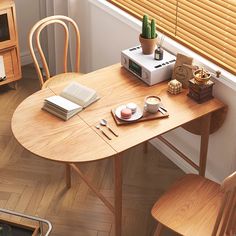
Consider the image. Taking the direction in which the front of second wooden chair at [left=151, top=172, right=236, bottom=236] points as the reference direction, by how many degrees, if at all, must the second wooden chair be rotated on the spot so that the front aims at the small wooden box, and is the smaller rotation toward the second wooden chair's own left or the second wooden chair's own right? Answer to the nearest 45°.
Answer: approximately 45° to the second wooden chair's own right

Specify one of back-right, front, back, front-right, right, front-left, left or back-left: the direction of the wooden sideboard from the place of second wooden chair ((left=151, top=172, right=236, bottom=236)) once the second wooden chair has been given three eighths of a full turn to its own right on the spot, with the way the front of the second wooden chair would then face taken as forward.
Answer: back-left

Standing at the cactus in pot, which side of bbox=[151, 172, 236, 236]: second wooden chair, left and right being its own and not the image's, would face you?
front

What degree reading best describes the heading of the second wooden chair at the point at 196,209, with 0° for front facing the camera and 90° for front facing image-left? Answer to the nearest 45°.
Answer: approximately 135°

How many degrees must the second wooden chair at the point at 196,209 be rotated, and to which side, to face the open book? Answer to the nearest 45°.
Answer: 0° — it already faces it

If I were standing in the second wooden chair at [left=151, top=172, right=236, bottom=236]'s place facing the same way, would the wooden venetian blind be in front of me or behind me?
in front

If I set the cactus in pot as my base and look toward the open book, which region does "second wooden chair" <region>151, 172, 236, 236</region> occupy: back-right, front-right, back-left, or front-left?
front-left

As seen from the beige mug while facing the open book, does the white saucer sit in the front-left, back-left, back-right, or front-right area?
front-left
